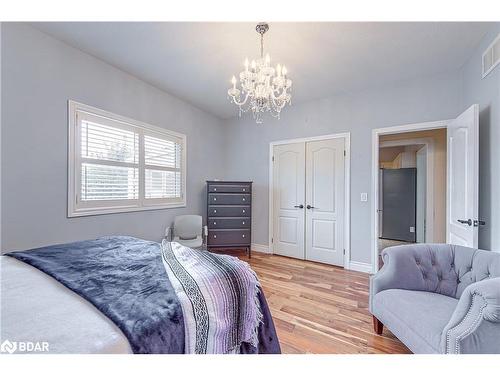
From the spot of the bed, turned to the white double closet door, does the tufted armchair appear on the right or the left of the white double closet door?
right

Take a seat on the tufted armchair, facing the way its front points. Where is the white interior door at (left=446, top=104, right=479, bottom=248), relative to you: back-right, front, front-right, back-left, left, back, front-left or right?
back-right

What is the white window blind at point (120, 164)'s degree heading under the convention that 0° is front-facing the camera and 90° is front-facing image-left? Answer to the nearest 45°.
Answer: approximately 315°

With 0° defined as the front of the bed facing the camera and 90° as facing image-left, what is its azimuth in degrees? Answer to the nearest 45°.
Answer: approximately 225°

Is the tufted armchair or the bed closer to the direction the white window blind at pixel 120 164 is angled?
the tufted armchair

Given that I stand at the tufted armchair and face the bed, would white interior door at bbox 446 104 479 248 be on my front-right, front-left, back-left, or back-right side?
back-right

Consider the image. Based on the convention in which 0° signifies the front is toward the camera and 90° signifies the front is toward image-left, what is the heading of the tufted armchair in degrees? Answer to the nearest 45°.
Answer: approximately 45°

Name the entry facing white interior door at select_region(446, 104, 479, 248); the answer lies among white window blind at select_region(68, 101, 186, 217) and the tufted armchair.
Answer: the white window blind

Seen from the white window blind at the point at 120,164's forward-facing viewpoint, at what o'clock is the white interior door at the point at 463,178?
The white interior door is roughly at 12 o'clock from the white window blind.

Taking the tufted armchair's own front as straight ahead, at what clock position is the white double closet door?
The white double closet door is roughly at 3 o'clock from the tufted armchair.
